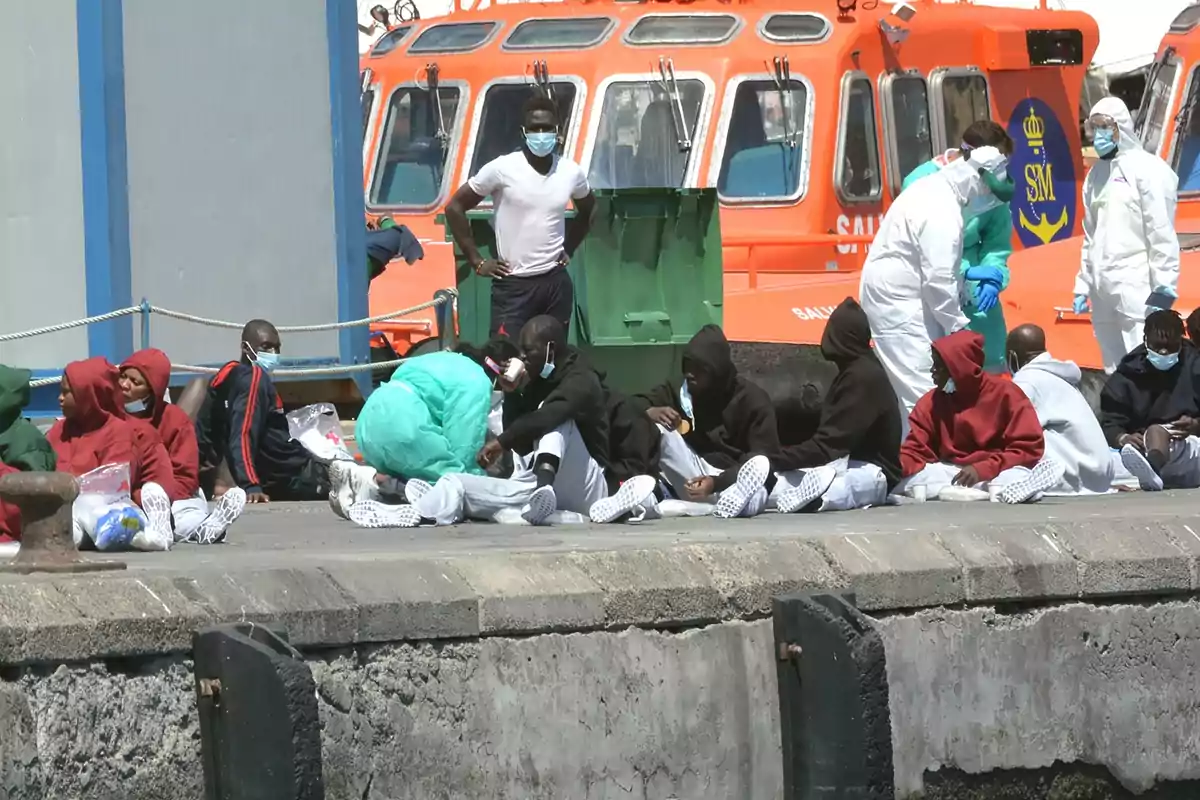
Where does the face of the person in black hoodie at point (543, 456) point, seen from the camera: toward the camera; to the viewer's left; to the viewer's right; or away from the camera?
to the viewer's left

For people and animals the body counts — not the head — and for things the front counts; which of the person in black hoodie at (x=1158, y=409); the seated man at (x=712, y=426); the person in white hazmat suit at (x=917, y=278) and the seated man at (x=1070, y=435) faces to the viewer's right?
the person in white hazmat suit

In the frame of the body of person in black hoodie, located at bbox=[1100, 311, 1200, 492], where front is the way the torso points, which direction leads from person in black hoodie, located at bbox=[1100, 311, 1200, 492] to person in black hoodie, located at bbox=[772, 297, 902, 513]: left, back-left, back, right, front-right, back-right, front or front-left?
front-right

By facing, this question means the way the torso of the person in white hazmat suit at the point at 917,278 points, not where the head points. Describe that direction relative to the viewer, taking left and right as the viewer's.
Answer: facing to the right of the viewer

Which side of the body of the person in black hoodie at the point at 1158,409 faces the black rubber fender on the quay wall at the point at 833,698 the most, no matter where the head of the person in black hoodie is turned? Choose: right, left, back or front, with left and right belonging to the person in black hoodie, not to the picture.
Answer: front

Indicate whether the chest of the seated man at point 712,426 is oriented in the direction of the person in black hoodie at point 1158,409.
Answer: no

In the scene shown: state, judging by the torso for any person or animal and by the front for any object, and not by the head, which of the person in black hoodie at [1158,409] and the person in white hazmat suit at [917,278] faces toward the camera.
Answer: the person in black hoodie

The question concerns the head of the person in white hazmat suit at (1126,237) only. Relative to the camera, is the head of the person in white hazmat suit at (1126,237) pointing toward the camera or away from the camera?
toward the camera

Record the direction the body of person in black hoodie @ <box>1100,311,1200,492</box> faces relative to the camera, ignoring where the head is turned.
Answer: toward the camera

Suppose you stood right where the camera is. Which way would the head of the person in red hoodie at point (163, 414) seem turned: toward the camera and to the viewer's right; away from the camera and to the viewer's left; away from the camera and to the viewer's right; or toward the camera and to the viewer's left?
toward the camera and to the viewer's left

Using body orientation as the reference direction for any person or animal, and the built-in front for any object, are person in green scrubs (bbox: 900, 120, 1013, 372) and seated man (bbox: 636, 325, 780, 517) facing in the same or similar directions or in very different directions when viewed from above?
same or similar directions

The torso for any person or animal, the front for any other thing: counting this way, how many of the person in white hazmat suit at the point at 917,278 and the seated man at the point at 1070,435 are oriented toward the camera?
0

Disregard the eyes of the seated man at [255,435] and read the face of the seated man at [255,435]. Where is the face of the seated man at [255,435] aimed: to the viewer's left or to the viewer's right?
to the viewer's right

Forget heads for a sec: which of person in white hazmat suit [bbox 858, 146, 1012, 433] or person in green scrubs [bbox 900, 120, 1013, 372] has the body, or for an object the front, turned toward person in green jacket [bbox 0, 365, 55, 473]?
the person in green scrubs

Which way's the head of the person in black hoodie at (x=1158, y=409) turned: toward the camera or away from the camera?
toward the camera

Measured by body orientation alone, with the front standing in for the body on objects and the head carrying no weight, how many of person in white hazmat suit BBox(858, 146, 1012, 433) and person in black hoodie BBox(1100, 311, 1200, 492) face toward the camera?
1
